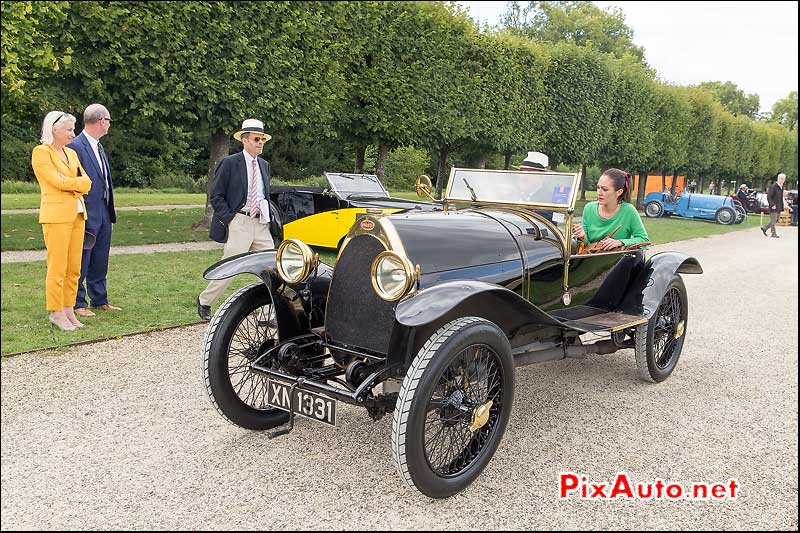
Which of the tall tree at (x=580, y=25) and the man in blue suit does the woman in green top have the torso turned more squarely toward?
the man in blue suit

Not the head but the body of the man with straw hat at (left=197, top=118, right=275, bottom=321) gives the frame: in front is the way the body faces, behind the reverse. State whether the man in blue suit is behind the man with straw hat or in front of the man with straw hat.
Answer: behind

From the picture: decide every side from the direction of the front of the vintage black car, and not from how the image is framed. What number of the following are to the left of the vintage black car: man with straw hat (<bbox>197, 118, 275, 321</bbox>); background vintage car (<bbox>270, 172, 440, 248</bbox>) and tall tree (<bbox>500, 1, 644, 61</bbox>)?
0

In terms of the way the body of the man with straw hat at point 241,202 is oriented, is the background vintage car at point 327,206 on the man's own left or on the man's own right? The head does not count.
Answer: on the man's own left

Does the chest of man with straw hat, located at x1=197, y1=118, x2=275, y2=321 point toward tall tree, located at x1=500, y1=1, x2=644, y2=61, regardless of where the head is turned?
no

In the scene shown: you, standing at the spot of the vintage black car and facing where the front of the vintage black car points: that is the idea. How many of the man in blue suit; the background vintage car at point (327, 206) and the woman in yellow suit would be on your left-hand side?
0

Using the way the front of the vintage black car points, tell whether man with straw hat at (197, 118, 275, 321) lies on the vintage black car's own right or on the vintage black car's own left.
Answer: on the vintage black car's own right

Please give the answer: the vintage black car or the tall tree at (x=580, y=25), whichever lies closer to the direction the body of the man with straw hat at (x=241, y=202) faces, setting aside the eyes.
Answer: the vintage black car

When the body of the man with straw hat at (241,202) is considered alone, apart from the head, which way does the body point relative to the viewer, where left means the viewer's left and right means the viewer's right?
facing the viewer and to the right of the viewer

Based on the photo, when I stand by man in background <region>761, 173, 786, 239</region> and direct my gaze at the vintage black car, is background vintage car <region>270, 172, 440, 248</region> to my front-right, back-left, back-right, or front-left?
front-right

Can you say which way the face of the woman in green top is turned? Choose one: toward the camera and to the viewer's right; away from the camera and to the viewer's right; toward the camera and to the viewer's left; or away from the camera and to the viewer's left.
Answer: toward the camera and to the viewer's left

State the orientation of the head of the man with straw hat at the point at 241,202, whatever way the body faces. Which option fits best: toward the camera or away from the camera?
toward the camera

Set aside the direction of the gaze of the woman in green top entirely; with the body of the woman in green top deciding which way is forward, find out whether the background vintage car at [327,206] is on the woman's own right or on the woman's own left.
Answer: on the woman's own right

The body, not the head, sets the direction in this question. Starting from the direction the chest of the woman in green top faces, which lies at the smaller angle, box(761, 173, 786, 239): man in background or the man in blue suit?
the man in blue suit

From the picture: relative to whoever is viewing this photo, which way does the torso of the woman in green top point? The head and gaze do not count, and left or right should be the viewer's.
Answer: facing the viewer and to the left of the viewer

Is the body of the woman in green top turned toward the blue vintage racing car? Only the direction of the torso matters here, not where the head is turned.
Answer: no
